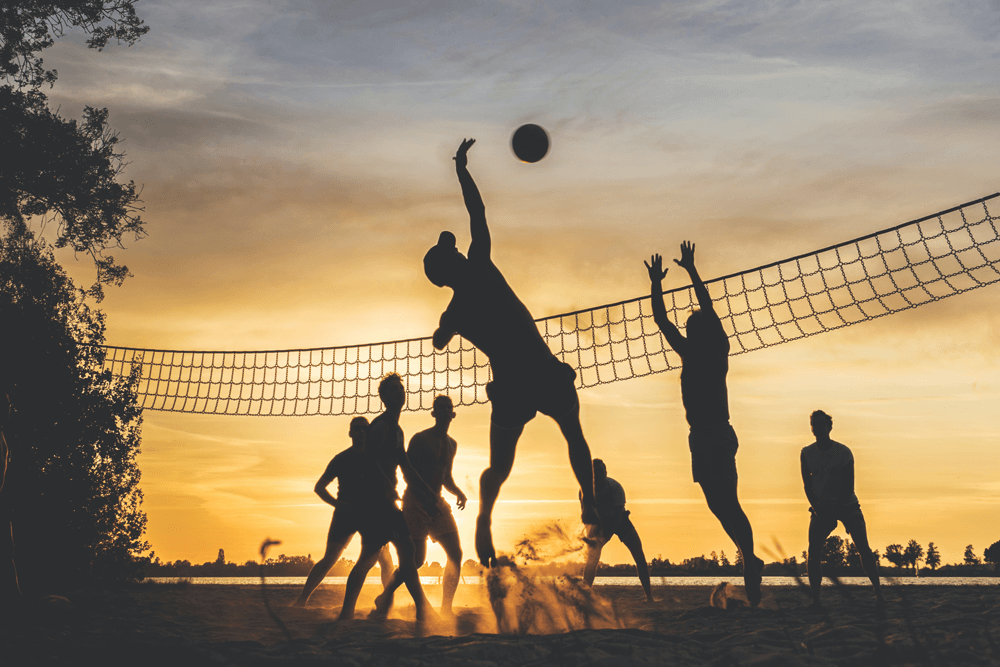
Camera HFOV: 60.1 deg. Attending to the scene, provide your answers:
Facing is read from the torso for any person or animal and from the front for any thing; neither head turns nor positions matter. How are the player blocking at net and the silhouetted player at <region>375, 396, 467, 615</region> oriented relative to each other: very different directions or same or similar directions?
very different directions

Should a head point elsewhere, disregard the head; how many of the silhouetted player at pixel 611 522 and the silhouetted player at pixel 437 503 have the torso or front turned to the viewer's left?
1

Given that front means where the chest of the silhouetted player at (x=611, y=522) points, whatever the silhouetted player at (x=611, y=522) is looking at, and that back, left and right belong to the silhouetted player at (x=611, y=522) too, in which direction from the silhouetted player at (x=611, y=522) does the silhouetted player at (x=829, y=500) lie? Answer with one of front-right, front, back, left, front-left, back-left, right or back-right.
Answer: back-left

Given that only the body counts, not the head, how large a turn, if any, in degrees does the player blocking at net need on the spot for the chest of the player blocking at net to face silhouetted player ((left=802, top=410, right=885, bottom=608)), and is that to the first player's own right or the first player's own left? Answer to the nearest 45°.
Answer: approximately 135° to the first player's own right

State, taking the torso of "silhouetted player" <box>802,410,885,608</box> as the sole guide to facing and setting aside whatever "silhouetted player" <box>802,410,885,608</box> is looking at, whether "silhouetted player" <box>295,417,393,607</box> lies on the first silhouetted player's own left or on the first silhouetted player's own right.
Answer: on the first silhouetted player's own right
